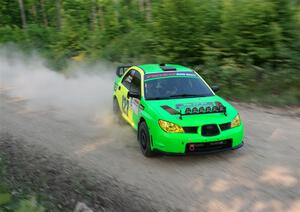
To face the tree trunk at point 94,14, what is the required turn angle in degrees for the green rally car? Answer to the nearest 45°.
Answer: approximately 135° to its left

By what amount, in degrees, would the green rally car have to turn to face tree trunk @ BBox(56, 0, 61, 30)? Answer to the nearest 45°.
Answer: approximately 135° to its left

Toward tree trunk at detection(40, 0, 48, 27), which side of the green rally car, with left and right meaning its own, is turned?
back

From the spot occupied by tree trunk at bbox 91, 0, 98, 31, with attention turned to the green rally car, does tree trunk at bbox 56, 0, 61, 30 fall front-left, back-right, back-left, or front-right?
back-right

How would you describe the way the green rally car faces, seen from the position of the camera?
facing the viewer and to the right of the viewer

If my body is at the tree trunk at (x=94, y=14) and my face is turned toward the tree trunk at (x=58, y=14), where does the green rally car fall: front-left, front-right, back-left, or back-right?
back-left
